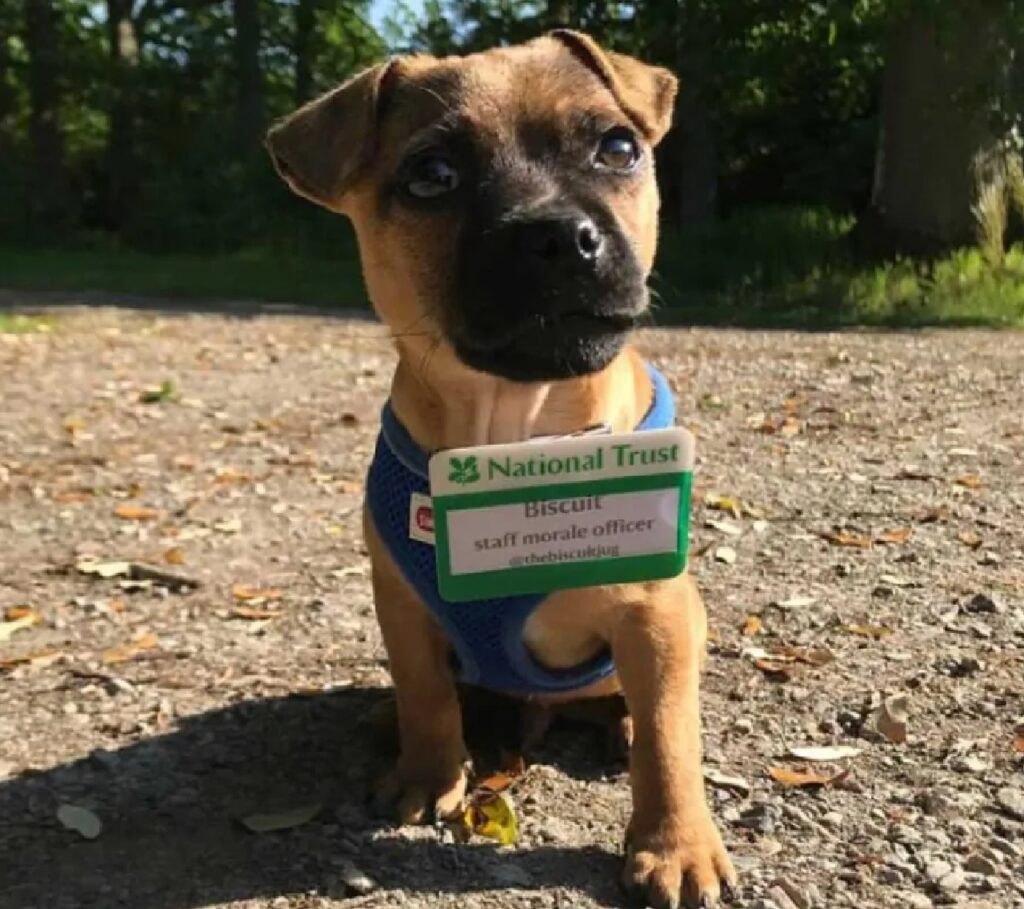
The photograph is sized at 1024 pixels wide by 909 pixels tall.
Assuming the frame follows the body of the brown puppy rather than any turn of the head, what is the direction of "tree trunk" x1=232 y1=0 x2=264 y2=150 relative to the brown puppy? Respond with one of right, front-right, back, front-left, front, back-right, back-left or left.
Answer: back

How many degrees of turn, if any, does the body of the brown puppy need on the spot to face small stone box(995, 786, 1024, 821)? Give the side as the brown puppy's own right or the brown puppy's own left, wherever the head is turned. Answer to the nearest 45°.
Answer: approximately 90° to the brown puppy's own left

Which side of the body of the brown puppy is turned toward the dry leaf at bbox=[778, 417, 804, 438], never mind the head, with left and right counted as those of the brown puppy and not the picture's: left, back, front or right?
back

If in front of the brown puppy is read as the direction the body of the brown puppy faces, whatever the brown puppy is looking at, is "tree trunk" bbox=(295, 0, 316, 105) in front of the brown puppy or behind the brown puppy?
behind

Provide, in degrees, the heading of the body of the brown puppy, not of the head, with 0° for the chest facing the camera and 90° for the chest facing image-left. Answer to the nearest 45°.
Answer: approximately 0°

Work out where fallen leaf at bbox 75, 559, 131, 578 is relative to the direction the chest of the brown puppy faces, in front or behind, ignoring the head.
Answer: behind

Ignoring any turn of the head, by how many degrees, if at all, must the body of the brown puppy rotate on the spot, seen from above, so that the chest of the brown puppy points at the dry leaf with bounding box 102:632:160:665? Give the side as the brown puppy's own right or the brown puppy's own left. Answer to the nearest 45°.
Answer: approximately 135° to the brown puppy's own right
